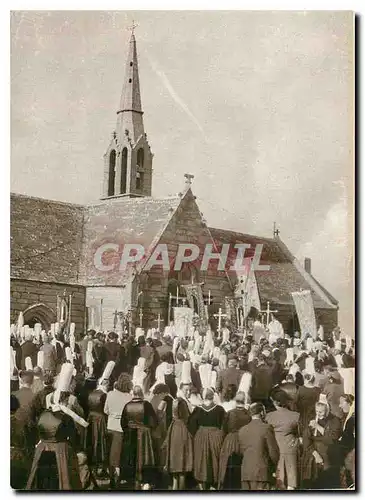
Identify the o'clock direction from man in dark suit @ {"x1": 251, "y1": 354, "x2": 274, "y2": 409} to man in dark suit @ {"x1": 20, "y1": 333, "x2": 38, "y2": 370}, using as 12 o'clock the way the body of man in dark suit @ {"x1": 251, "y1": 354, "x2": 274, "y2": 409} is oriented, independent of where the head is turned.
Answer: man in dark suit @ {"x1": 20, "y1": 333, "x2": 38, "y2": 370} is roughly at 9 o'clock from man in dark suit @ {"x1": 251, "y1": 354, "x2": 274, "y2": 409}.

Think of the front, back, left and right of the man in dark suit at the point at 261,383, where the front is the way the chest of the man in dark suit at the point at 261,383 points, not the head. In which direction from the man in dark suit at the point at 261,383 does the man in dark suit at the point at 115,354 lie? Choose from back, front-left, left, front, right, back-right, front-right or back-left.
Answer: left

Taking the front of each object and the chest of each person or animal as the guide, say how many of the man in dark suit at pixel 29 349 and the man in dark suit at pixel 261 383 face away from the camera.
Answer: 2

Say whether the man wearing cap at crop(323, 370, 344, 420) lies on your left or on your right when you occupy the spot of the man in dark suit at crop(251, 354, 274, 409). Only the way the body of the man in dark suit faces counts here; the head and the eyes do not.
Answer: on your right

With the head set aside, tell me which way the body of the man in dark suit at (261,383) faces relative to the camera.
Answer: away from the camera

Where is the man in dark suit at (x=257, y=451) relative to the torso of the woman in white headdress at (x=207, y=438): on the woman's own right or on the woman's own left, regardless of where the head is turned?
on the woman's own right

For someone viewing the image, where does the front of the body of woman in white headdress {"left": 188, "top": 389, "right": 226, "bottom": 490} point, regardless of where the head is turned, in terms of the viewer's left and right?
facing away from the viewer

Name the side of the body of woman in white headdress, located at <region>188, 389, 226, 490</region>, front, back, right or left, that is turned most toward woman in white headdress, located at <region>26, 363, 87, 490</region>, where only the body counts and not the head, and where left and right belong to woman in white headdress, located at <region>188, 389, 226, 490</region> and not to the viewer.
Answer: left

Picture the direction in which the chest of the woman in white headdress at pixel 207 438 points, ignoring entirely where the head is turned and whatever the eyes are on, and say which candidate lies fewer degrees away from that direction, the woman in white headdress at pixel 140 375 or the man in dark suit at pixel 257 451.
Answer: the woman in white headdress

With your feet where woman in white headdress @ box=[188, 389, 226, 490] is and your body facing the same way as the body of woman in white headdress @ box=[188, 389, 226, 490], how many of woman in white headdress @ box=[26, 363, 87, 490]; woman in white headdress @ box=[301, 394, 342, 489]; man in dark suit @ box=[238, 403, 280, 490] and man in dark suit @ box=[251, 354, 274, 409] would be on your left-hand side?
1

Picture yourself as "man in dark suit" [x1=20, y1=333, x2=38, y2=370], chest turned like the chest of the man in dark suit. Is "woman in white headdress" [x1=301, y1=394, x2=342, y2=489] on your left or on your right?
on your right

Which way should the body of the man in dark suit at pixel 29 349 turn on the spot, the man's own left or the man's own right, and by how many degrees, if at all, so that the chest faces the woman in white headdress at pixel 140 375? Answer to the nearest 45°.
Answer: approximately 90° to the man's own right

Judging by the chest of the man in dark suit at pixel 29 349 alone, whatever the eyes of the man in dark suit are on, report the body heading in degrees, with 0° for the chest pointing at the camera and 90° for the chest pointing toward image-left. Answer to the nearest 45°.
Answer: approximately 180°

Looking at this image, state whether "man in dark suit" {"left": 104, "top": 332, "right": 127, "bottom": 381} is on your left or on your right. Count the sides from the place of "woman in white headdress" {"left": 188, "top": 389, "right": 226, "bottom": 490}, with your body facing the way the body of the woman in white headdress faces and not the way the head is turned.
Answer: on your left

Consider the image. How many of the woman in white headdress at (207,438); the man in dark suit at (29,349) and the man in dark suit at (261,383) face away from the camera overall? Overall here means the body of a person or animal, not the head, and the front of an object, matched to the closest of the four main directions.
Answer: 3
